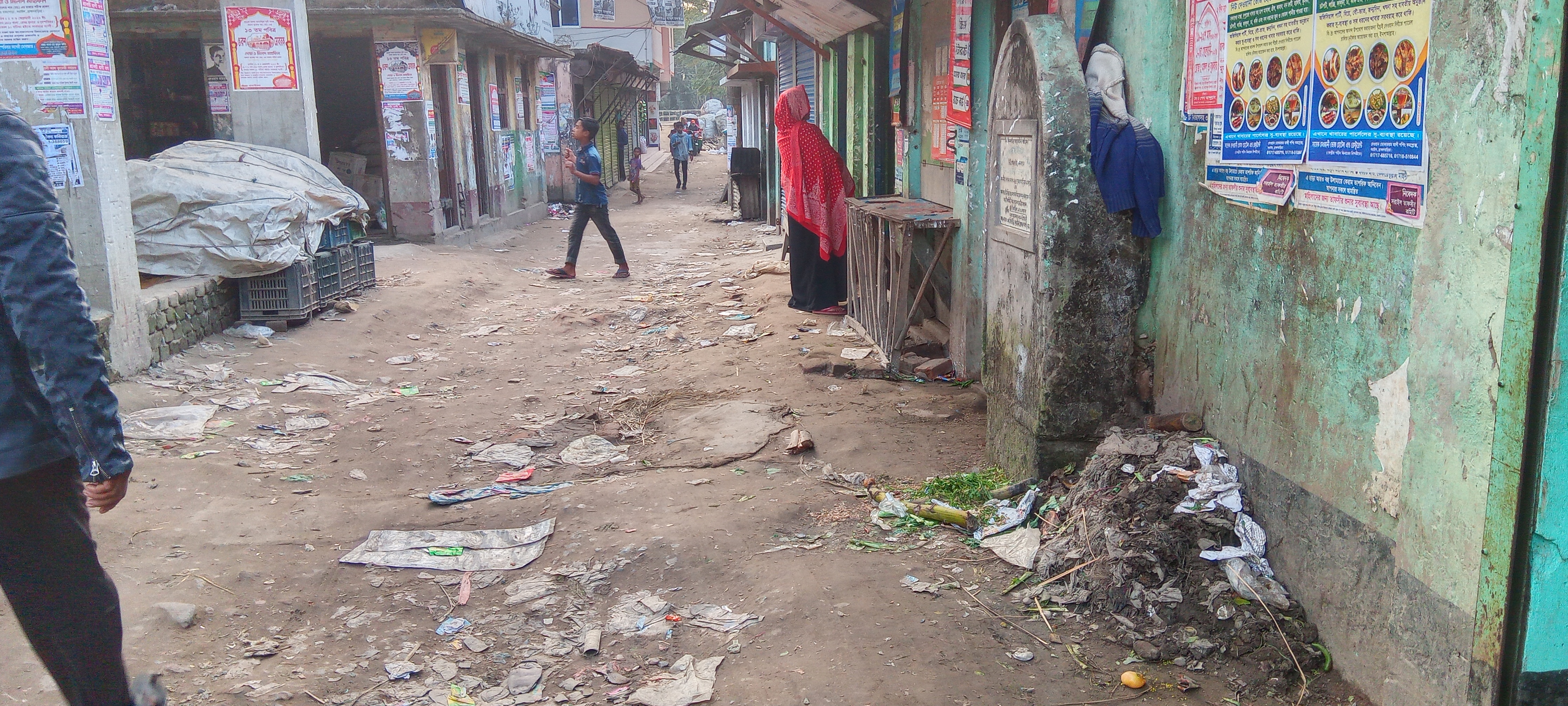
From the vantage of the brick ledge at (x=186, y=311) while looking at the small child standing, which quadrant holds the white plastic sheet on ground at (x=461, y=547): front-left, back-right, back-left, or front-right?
back-right

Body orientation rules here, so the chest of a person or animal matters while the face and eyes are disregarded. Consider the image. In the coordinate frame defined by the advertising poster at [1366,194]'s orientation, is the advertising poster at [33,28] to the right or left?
on its right

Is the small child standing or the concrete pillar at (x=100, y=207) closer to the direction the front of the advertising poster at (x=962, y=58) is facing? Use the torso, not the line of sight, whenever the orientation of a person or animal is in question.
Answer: the concrete pillar

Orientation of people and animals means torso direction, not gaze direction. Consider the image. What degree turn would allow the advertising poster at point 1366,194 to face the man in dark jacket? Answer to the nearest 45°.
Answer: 0° — it already faces them

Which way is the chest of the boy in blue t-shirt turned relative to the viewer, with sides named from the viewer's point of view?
facing to the left of the viewer

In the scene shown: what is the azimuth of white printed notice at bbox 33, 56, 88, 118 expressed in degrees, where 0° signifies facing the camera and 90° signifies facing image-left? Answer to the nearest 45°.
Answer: approximately 0°
